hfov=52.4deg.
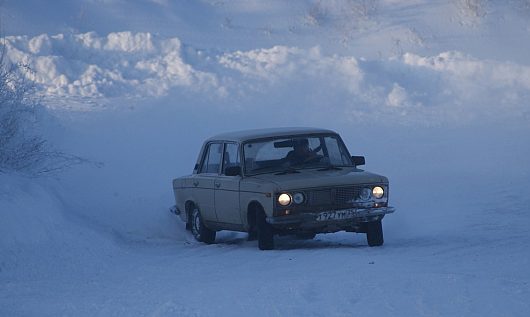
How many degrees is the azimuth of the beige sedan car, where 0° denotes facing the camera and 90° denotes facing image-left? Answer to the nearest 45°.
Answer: approximately 315°
